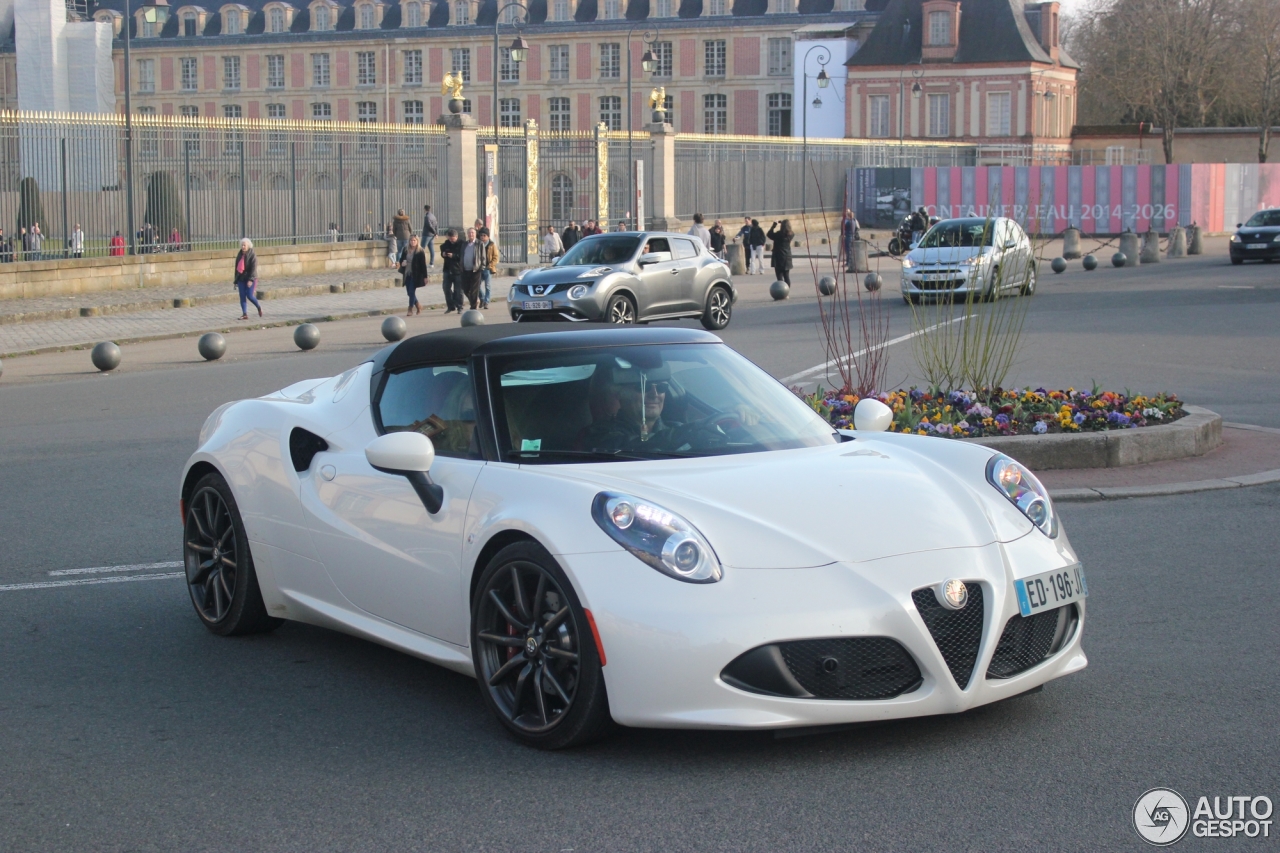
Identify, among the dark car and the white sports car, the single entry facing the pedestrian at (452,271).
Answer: the dark car

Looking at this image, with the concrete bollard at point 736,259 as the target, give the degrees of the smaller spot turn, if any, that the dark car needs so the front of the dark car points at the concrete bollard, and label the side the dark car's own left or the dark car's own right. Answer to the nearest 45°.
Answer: approximately 45° to the dark car's own right

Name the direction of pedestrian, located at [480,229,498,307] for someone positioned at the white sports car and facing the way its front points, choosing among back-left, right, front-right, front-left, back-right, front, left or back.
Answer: back-left

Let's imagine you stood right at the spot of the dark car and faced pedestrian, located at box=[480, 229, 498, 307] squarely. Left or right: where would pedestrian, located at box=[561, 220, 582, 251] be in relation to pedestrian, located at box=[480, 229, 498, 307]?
right

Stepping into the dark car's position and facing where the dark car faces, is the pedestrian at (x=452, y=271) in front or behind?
in front

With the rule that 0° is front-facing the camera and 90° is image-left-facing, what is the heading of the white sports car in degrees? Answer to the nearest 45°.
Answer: approximately 315°

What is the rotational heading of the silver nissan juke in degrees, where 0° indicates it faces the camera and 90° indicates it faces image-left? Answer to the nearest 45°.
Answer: approximately 45°

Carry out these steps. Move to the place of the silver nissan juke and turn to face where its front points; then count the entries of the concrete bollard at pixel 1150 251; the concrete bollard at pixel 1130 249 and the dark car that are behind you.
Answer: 3

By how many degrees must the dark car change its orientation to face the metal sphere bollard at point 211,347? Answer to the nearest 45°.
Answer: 0° — it already faces it

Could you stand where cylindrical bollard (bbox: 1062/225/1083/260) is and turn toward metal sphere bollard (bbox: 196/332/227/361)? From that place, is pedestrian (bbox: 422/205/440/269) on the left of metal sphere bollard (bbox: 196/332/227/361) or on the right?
right

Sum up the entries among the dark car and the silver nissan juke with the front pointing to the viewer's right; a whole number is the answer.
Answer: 0

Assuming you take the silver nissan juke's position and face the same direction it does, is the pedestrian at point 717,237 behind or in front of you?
behind

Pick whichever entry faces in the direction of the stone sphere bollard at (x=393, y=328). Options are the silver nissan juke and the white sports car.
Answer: the silver nissan juke

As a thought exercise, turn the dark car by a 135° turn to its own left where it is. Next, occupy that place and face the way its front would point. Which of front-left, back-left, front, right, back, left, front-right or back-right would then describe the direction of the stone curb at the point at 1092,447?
right

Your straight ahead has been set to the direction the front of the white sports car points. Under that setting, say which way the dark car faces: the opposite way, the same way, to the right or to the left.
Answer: to the right
